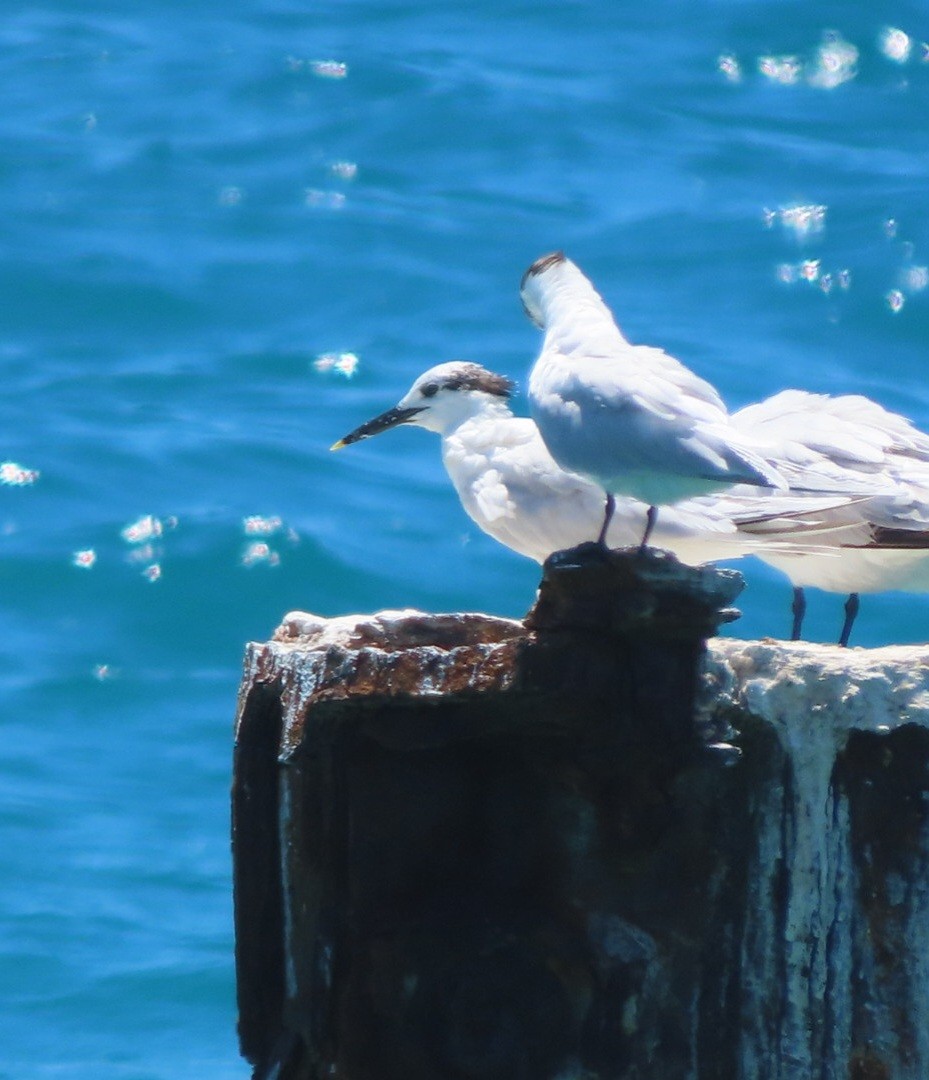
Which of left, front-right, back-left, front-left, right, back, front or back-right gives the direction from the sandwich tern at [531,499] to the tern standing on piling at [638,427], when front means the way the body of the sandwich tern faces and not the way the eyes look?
left

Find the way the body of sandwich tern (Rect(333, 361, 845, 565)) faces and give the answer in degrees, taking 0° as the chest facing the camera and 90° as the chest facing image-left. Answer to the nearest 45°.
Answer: approximately 90°
